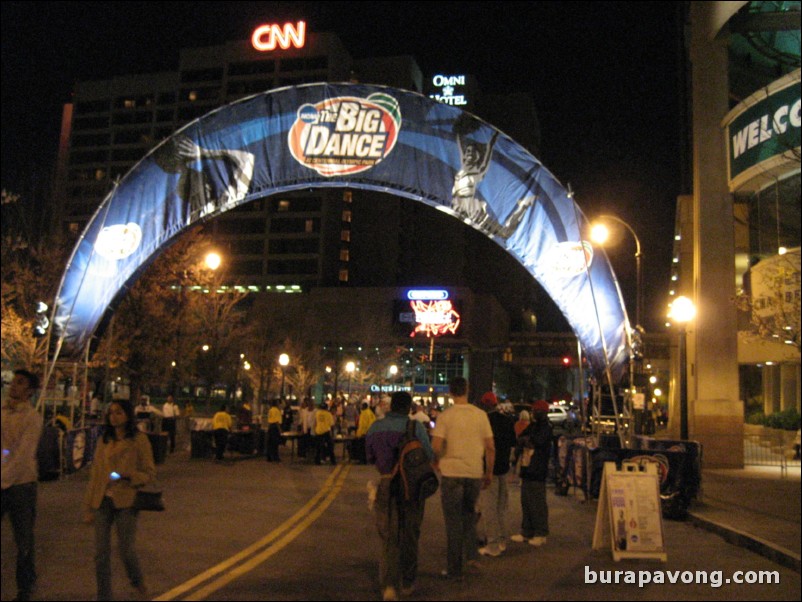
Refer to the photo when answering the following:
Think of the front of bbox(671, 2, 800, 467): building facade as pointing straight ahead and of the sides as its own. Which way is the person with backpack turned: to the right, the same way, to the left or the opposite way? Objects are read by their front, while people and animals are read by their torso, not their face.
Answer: to the right

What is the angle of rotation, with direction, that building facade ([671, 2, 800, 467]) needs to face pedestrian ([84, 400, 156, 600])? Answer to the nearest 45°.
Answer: approximately 45° to its left

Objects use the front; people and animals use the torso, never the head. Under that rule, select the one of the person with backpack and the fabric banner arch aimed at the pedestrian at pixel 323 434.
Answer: the person with backpack

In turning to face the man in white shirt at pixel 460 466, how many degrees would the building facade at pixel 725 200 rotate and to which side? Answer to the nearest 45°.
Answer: approximately 45° to its left

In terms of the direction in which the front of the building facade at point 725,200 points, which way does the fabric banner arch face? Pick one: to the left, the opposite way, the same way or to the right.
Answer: to the left

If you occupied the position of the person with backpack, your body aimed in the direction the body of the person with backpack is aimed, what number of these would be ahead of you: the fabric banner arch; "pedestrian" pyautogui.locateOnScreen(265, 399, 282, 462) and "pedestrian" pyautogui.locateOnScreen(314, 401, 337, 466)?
3

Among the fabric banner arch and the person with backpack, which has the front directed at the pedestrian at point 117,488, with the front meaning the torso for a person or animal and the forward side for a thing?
the fabric banner arch

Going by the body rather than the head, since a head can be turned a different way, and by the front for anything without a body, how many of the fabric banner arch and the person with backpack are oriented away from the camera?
1

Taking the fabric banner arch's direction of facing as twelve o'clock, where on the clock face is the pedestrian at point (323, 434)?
The pedestrian is roughly at 6 o'clock from the fabric banner arch.

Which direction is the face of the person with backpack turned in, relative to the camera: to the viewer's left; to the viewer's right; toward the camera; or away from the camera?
away from the camera

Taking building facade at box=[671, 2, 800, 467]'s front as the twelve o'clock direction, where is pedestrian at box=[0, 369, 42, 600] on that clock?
The pedestrian is roughly at 11 o'clock from the building facade.

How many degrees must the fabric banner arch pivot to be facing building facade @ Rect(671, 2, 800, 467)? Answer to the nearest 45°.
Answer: approximately 135° to its left

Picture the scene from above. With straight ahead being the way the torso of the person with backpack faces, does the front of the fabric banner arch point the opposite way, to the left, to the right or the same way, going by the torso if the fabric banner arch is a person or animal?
the opposite way

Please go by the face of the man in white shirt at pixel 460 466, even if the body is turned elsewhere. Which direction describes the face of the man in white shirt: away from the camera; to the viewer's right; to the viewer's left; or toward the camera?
away from the camera

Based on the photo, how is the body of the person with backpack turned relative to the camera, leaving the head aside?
away from the camera
